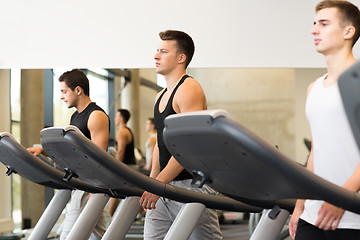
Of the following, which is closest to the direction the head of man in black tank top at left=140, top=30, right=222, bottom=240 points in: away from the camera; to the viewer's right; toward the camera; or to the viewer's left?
to the viewer's left

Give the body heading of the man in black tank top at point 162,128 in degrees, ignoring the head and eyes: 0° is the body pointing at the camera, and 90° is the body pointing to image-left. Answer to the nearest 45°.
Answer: approximately 45°

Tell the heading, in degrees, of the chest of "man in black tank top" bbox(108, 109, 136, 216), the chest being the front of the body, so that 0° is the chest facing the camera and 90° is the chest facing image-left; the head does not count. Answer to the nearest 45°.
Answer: approximately 135°

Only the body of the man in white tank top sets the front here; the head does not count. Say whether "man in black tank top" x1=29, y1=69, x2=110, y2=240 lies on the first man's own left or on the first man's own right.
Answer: on the first man's own right

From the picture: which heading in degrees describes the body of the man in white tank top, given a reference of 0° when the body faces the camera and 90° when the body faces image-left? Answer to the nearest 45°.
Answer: approximately 45°

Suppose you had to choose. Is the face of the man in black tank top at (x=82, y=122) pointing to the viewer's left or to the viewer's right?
to the viewer's left
